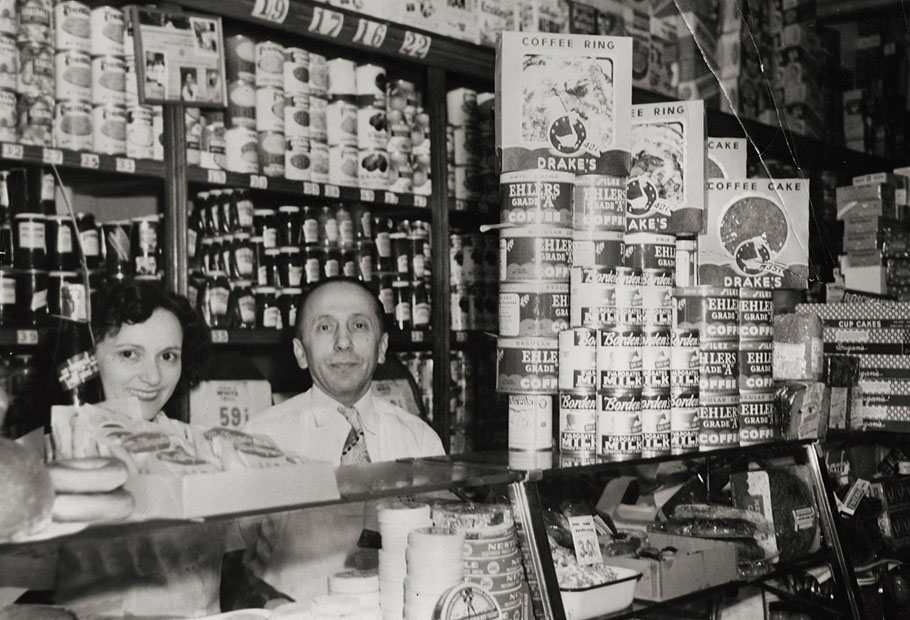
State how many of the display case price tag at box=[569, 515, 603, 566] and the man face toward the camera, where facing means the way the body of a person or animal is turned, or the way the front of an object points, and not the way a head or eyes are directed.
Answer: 2

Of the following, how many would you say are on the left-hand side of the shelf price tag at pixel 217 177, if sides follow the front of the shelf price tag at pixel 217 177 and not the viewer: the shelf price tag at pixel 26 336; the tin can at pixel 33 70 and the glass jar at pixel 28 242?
0

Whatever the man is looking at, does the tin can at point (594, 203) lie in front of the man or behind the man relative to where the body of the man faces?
in front

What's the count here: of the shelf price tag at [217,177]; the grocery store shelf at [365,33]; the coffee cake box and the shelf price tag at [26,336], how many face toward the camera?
4

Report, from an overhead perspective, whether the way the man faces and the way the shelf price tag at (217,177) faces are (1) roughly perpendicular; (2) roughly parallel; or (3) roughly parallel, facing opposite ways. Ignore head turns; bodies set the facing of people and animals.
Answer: roughly parallel

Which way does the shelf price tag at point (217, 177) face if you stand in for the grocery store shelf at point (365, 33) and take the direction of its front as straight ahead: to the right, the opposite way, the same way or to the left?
the same way

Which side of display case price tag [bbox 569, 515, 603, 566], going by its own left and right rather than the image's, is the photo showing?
front

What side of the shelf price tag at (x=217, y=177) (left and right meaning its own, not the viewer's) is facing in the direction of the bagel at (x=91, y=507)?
front

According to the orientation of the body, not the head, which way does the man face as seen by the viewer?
toward the camera

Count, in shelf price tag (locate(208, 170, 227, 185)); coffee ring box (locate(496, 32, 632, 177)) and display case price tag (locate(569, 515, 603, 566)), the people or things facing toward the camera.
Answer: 3

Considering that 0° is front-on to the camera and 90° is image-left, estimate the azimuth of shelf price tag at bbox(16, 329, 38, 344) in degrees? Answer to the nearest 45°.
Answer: approximately 0°

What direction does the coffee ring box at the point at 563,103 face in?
toward the camera

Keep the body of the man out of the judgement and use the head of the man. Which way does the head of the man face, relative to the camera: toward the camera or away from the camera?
toward the camera

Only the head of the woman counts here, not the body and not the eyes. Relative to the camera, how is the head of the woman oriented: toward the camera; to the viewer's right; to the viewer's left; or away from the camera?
toward the camera

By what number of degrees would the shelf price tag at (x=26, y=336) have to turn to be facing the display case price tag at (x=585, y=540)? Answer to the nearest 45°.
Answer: approximately 45° to its left
